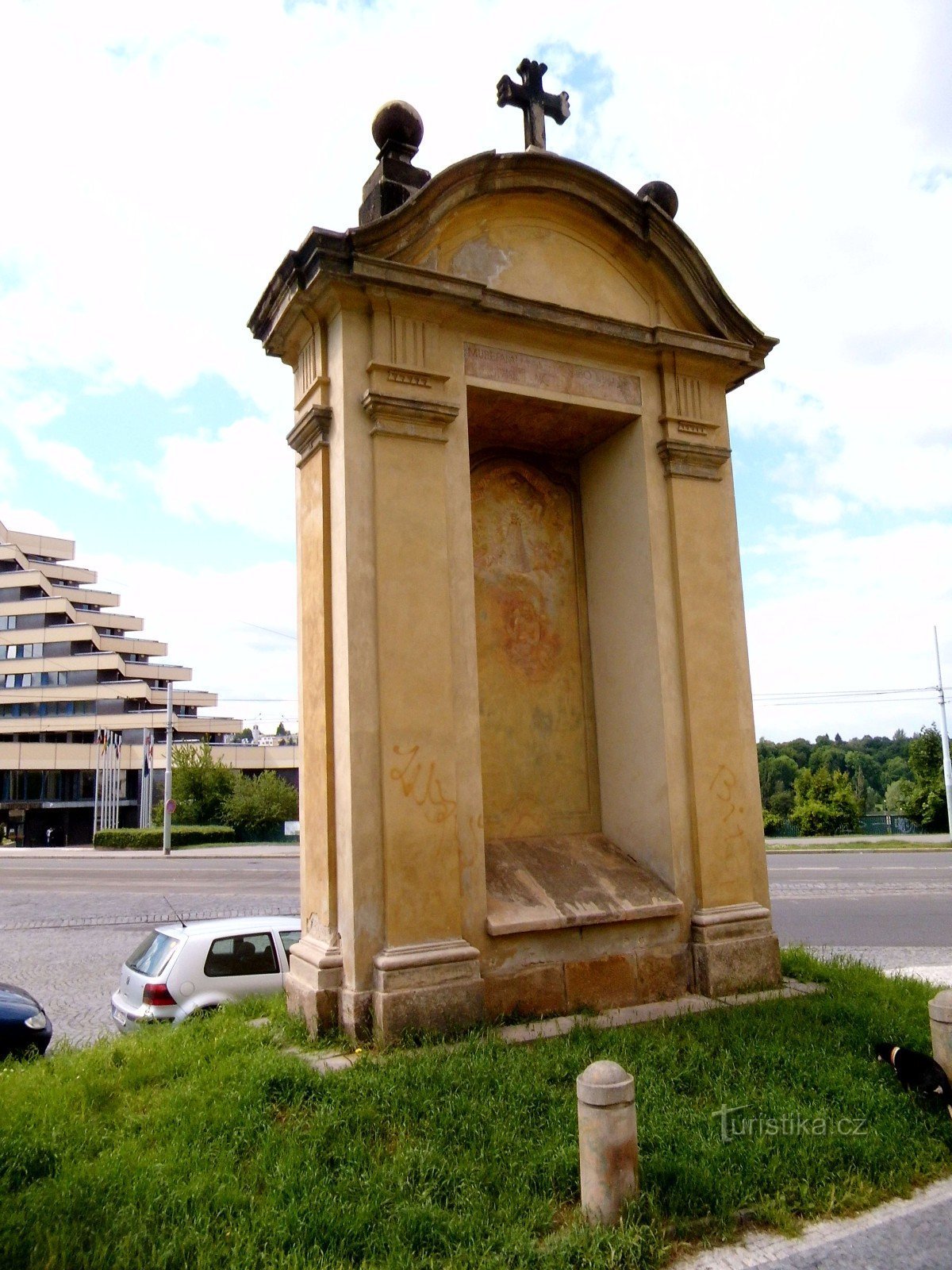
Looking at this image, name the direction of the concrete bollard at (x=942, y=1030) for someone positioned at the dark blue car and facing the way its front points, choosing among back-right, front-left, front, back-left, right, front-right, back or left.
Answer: front-right

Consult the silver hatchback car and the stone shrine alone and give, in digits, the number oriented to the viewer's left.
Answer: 0

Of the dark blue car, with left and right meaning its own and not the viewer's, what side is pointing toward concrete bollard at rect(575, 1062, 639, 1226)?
right

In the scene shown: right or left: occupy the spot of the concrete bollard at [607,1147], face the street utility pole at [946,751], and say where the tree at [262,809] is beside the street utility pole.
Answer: left

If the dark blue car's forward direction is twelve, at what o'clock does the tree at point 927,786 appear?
The tree is roughly at 11 o'clock from the dark blue car.

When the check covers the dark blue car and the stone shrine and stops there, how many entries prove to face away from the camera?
0

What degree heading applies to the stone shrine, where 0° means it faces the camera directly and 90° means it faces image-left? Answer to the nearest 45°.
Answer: approximately 315°

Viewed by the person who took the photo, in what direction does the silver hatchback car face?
facing away from the viewer and to the right of the viewer

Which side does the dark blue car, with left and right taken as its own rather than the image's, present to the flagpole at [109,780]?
left

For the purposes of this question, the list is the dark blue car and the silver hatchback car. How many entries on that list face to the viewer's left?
0

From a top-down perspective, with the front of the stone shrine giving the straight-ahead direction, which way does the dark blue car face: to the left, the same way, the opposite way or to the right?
to the left

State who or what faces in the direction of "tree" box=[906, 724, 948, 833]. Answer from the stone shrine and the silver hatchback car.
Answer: the silver hatchback car
